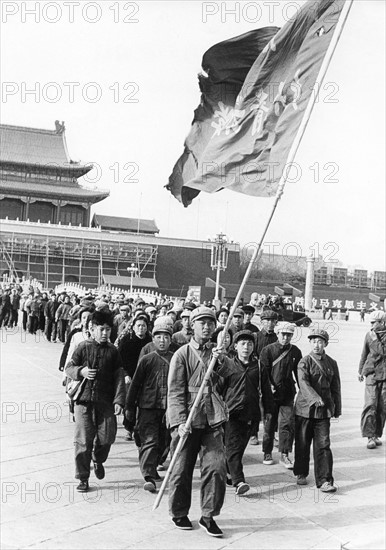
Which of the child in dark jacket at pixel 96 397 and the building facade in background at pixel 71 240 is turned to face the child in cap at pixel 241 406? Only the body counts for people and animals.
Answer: the building facade in background

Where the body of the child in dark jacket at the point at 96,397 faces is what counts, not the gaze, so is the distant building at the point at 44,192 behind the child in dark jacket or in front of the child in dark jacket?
behind

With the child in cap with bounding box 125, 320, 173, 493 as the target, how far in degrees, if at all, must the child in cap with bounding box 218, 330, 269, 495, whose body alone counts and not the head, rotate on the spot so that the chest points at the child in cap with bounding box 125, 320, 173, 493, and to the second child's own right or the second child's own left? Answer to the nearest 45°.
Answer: approximately 90° to the second child's own right

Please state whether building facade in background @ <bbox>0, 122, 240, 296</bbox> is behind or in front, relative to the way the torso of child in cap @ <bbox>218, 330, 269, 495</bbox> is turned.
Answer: behind

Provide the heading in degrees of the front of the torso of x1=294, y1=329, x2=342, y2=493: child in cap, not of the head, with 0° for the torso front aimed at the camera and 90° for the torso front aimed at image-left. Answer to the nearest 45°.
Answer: approximately 0°

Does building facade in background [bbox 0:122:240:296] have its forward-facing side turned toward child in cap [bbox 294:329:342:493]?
yes

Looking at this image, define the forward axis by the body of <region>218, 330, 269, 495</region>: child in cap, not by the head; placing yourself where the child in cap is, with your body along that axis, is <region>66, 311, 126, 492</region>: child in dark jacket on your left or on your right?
on your right

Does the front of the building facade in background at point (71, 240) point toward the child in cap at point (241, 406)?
yes
